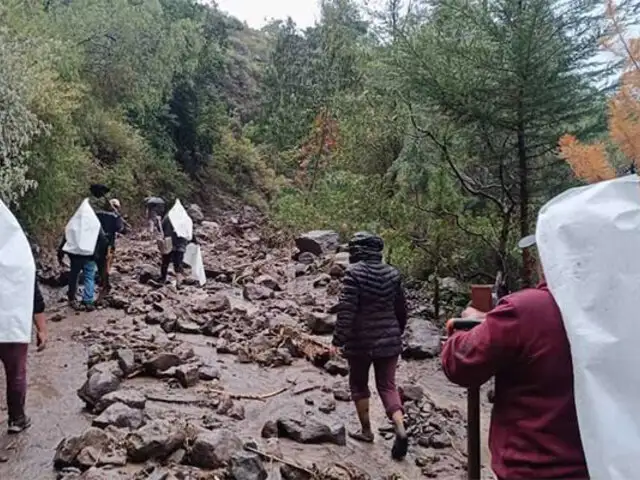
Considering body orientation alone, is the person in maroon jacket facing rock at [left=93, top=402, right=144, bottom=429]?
yes

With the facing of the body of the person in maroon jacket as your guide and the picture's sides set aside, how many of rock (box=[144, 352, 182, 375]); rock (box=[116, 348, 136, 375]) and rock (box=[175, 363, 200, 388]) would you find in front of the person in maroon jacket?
3

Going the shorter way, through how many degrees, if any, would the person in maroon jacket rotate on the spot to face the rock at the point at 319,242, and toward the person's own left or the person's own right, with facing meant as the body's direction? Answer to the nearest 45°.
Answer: approximately 45° to the person's own right

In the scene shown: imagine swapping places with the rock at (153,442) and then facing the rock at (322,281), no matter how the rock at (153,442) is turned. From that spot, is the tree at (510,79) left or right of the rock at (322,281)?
right

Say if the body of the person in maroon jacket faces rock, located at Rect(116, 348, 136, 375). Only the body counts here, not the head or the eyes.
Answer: yes

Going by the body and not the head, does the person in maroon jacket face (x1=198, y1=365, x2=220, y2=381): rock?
yes

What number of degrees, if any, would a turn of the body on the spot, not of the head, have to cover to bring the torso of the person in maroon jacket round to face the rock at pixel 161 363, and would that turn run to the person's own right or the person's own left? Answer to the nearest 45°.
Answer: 0° — they already face it

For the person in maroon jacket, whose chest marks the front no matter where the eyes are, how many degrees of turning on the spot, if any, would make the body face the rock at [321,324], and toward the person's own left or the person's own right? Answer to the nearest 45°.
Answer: approximately 45° to the person's own right

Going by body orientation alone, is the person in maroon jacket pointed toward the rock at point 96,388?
yes

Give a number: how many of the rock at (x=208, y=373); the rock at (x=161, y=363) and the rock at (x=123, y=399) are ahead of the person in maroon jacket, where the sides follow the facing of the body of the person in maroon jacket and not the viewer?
3

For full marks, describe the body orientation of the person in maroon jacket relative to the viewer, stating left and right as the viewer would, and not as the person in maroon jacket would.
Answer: facing away from the viewer and to the left of the viewer

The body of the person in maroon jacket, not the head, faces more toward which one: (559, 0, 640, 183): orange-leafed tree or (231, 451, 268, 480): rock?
the rock
